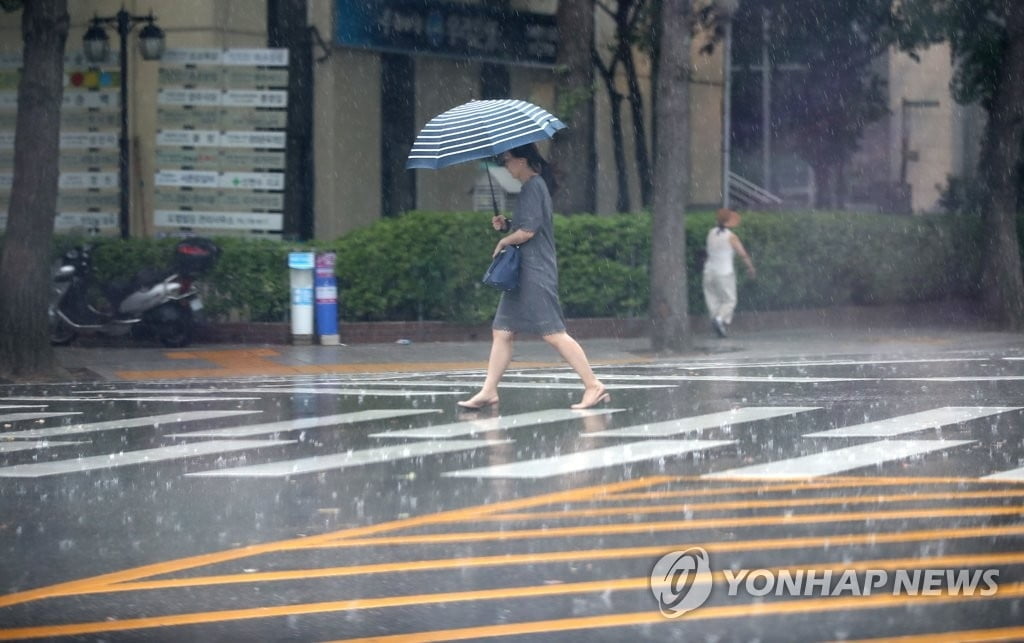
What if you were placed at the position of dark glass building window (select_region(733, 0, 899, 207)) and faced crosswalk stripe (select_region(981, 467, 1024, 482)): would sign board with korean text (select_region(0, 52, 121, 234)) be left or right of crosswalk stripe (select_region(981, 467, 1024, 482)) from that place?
right

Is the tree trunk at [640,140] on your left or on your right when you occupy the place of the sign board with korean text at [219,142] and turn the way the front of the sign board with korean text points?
on your left

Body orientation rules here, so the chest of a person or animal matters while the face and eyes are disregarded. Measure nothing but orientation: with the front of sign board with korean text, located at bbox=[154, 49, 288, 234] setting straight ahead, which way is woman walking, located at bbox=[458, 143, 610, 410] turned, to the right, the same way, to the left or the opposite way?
to the right

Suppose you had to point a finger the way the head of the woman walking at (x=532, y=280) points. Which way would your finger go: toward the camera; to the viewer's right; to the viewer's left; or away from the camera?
to the viewer's left

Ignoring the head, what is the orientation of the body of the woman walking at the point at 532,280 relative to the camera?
to the viewer's left

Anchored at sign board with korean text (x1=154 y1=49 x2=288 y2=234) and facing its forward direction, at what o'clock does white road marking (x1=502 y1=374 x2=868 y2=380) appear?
The white road marking is roughly at 11 o'clock from the sign board with korean text.

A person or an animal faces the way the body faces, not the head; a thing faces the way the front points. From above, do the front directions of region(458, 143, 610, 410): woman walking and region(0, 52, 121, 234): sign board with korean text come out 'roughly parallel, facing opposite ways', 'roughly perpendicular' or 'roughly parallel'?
roughly perpendicular
